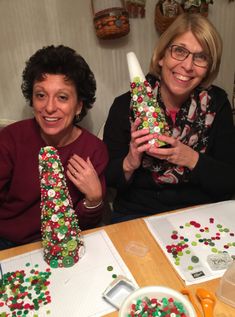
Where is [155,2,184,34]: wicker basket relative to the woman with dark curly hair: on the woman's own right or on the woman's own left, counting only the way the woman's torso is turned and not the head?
on the woman's own left

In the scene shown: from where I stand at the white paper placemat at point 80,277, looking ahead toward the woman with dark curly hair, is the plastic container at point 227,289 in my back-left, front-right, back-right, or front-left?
back-right

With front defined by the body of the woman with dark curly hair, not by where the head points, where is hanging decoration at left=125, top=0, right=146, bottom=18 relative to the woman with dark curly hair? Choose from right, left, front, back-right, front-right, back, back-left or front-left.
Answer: back-left

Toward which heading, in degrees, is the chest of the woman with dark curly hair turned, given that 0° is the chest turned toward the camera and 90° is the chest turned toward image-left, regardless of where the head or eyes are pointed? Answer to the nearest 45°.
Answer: approximately 0°
